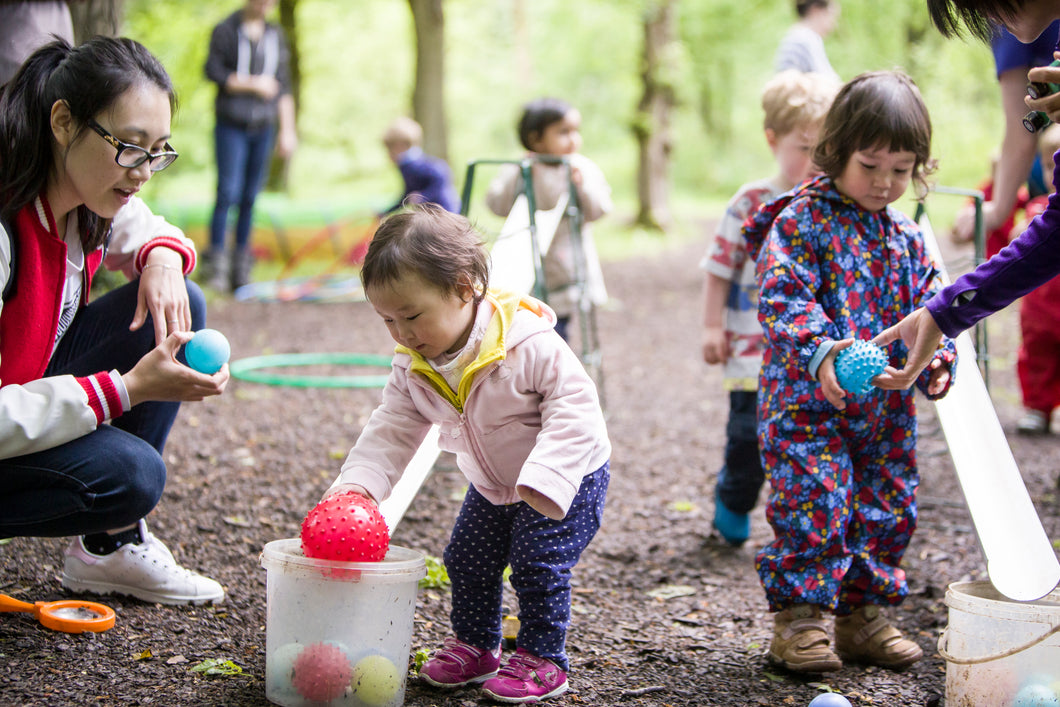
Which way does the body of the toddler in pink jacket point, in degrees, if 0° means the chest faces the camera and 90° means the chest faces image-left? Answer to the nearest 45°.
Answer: approximately 45°

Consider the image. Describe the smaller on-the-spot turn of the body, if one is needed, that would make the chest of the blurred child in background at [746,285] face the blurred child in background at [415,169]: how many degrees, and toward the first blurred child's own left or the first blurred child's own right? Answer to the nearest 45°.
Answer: approximately 180°

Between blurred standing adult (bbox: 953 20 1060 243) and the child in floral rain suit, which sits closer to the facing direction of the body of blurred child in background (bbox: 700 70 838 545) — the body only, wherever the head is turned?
the child in floral rain suit

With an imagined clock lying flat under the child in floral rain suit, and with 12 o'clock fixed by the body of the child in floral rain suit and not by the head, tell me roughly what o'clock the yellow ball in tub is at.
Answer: The yellow ball in tub is roughly at 3 o'clock from the child in floral rain suit.
